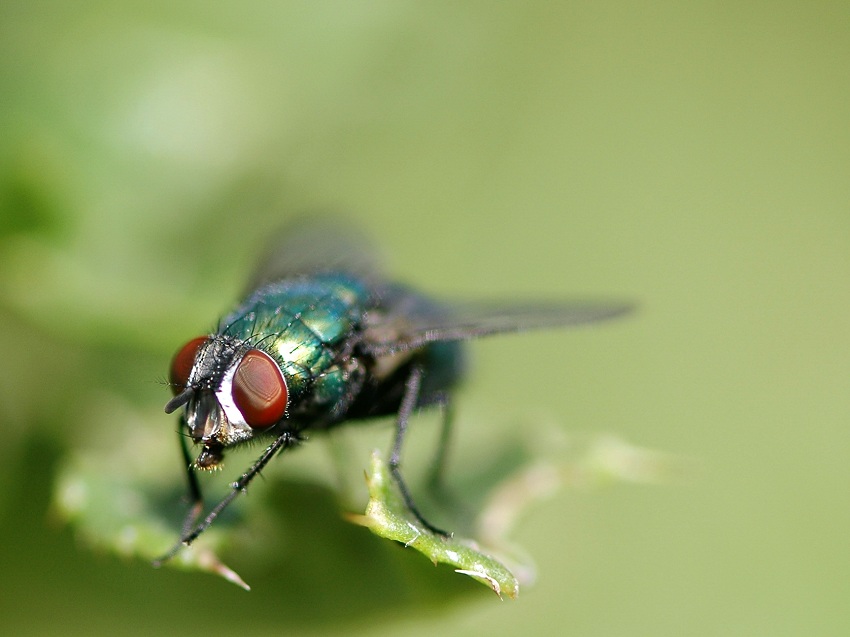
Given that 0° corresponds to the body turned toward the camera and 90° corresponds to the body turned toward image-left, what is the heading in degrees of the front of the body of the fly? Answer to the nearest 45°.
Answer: approximately 45°
